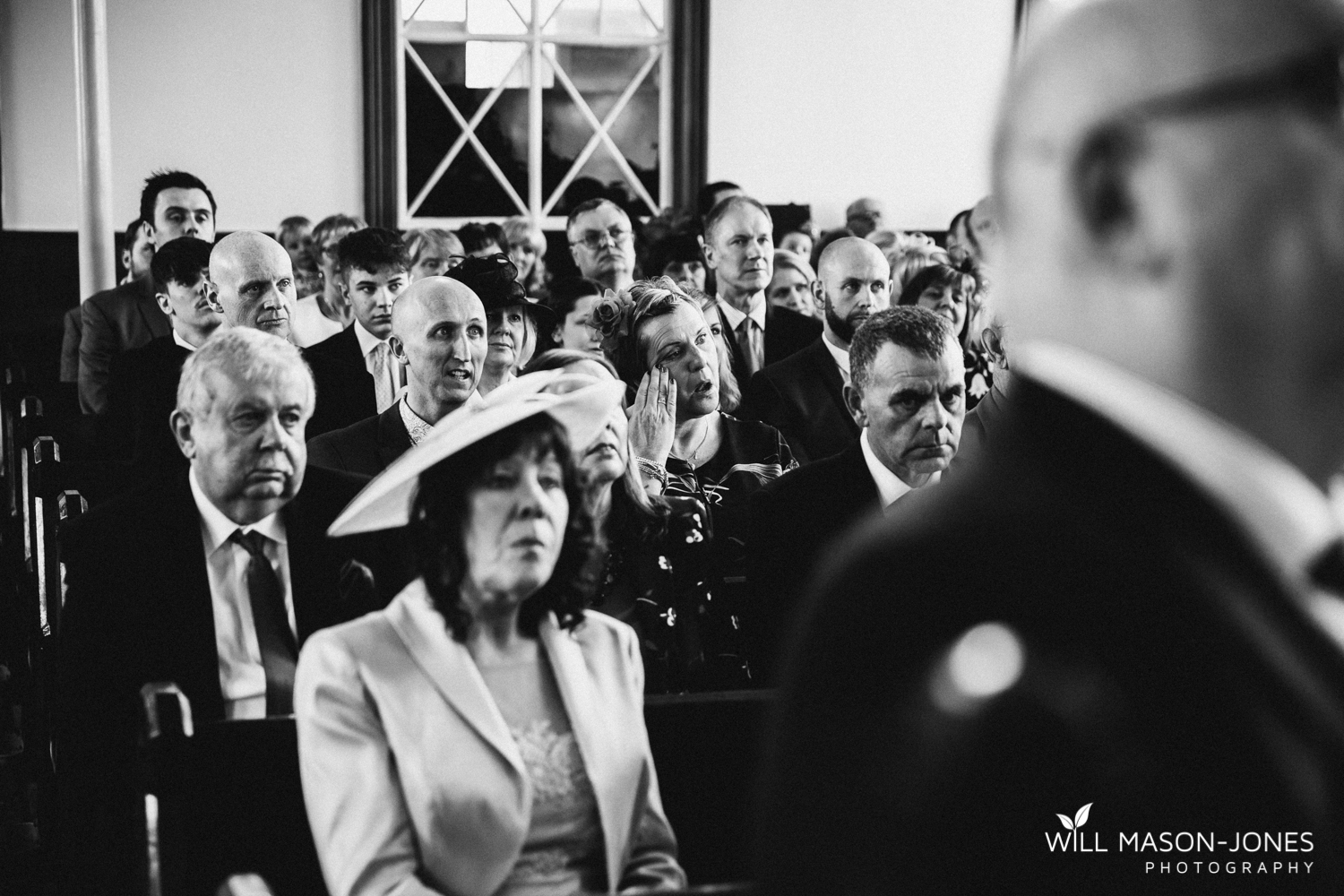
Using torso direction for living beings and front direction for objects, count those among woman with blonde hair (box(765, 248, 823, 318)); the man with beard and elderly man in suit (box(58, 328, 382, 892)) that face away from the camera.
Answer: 0

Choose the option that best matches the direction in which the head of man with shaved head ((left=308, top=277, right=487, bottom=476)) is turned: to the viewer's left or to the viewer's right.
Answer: to the viewer's right

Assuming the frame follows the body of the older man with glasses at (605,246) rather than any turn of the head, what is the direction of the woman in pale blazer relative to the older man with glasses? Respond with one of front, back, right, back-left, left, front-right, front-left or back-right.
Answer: front

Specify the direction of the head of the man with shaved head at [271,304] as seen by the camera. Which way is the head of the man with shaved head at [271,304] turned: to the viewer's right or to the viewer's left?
to the viewer's right

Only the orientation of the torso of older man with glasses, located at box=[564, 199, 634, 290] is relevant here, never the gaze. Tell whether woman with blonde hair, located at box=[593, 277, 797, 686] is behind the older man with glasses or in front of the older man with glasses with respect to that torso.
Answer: in front

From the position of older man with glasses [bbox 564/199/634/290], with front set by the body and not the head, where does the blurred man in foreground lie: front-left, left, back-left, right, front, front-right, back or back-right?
front

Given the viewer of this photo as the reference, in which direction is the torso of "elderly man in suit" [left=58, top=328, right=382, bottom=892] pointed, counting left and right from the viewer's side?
facing the viewer and to the right of the viewer

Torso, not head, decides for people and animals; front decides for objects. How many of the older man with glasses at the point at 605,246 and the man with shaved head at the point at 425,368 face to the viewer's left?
0

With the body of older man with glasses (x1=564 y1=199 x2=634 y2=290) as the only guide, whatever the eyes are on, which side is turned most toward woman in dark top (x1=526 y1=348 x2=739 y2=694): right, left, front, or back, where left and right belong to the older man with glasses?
front

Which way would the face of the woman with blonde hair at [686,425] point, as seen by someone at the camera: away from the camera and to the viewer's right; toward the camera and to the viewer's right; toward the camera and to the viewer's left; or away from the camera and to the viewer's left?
toward the camera and to the viewer's right

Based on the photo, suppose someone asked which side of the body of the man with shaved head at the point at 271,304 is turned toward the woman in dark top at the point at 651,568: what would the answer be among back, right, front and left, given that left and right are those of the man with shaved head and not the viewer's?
front

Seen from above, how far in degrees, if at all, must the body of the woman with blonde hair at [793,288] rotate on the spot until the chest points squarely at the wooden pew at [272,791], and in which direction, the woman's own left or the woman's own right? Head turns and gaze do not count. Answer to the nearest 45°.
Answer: approximately 45° to the woman's own right

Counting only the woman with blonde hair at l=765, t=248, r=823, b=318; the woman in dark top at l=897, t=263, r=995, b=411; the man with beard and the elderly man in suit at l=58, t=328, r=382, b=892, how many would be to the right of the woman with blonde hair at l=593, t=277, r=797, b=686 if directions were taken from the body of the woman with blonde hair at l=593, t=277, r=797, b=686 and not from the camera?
1

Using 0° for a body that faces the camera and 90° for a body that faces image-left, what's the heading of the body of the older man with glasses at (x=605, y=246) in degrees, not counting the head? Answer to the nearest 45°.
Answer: approximately 0°

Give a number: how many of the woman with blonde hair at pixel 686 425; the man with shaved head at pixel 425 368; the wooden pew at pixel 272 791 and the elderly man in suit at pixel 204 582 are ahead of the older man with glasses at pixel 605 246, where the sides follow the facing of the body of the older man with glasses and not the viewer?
4

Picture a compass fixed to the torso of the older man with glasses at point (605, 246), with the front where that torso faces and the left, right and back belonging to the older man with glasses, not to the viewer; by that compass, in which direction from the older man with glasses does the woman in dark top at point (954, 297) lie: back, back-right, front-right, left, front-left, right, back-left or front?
front-left
